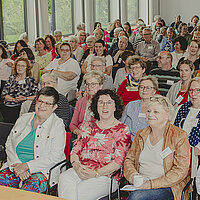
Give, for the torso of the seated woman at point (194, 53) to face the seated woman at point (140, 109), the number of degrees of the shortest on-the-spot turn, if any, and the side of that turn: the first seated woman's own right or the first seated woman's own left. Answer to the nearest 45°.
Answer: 0° — they already face them

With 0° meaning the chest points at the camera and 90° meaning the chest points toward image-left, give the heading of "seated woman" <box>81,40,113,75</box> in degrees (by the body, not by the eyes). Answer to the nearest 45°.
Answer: approximately 0°

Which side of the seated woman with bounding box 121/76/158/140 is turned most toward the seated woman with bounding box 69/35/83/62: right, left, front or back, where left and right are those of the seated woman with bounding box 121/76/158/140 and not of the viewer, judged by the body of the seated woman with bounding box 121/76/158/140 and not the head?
back

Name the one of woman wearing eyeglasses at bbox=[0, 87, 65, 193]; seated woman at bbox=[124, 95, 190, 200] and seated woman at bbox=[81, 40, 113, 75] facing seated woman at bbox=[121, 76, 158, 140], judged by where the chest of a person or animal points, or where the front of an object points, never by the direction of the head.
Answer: seated woman at bbox=[81, 40, 113, 75]

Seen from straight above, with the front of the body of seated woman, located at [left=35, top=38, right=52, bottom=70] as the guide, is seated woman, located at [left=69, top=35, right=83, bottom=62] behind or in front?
behind

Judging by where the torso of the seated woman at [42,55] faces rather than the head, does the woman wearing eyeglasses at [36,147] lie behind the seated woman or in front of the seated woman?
in front

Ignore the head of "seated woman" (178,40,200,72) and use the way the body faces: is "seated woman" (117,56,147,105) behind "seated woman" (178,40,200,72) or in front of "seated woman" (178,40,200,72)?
in front

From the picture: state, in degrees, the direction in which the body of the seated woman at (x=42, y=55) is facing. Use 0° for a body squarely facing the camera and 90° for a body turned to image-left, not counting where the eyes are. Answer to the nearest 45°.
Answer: approximately 45°

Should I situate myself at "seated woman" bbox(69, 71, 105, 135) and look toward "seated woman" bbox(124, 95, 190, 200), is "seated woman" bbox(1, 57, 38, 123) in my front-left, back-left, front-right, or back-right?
back-right

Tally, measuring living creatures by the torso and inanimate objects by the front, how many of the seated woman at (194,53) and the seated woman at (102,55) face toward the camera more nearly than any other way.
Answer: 2

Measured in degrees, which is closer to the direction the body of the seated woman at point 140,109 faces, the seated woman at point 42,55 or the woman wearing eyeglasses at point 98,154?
the woman wearing eyeglasses

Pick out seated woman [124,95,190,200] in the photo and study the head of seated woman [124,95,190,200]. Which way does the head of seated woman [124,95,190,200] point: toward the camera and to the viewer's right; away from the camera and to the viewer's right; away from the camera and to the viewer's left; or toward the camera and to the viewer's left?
toward the camera and to the viewer's left
